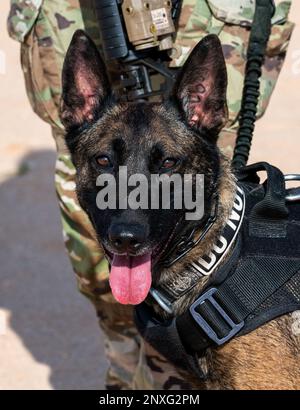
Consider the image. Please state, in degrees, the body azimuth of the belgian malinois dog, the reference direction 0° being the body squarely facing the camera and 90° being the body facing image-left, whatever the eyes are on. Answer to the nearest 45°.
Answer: approximately 45°
